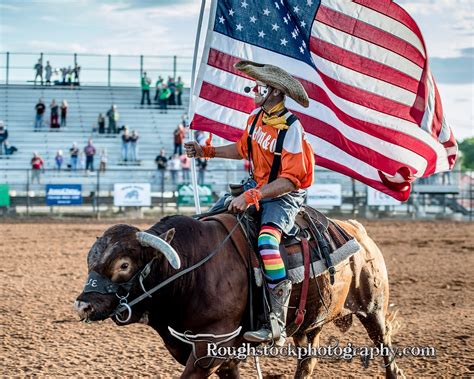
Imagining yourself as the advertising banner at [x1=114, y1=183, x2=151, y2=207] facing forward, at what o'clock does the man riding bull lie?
The man riding bull is roughly at 12 o'clock from the advertising banner.

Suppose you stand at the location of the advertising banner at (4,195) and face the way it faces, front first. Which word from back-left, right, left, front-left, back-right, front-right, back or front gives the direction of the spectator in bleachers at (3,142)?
back

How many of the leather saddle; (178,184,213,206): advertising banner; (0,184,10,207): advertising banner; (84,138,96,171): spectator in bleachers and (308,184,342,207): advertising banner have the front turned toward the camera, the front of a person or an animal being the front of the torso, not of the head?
4

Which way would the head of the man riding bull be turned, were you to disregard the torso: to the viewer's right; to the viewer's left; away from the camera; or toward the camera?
to the viewer's left

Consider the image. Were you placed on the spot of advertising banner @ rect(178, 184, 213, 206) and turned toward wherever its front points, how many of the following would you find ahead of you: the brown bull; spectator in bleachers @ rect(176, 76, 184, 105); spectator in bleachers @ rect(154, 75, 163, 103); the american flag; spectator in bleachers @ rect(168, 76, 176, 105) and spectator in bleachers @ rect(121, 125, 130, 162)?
2

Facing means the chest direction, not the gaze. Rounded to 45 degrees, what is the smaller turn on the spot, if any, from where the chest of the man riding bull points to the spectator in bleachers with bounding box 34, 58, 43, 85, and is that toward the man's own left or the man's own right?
approximately 135° to the man's own right

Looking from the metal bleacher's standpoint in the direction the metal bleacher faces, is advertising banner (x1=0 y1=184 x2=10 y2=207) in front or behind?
in front

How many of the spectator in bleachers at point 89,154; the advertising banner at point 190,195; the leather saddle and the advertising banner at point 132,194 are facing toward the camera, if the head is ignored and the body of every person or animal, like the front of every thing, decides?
3

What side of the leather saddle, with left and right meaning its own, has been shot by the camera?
left

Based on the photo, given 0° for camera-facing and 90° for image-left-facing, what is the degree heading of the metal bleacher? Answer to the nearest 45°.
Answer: approximately 0°

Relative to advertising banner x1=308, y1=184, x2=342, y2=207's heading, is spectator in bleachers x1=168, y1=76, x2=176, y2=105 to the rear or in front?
to the rear

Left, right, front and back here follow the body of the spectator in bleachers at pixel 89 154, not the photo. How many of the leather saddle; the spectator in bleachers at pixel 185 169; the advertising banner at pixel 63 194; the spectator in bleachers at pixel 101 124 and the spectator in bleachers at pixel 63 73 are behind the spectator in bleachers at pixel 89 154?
2

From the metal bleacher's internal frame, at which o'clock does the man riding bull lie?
The man riding bull is roughly at 12 o'clock from the metal bleacher.

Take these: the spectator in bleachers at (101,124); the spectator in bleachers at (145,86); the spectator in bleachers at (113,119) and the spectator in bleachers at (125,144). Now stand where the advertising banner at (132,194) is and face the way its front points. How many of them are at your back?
4

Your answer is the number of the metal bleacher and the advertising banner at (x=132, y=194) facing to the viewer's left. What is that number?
0

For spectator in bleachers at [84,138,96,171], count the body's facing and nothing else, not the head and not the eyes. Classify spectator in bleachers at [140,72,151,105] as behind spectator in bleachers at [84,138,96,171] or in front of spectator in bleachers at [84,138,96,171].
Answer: behind
